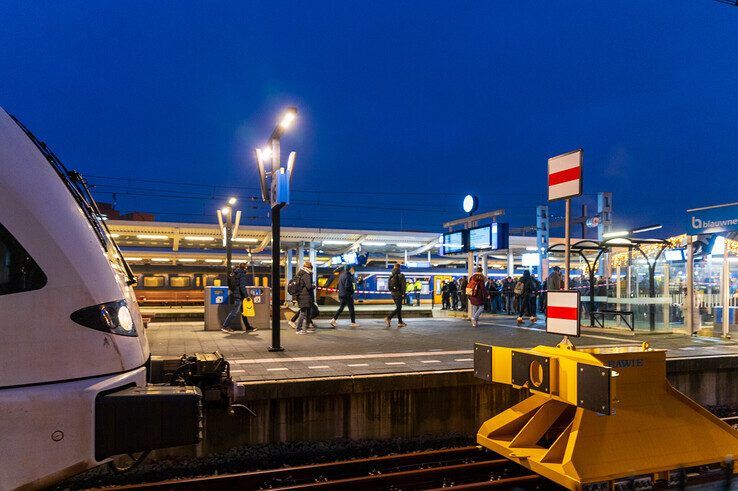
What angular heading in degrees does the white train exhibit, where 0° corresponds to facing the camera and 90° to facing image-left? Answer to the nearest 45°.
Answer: approximately 270°

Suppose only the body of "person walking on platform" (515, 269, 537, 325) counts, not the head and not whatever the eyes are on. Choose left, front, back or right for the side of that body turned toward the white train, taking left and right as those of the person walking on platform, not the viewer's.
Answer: back

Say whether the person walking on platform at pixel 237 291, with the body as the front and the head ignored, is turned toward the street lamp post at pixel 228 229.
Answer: no

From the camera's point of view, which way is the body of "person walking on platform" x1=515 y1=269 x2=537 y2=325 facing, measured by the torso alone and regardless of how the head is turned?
away from the camera

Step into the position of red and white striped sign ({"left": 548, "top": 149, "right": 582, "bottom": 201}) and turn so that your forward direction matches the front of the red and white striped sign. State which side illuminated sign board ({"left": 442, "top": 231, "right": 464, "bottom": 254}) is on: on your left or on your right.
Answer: on your right

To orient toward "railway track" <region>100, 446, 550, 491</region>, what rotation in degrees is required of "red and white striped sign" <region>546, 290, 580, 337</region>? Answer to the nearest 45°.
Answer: approximately 45° to its right

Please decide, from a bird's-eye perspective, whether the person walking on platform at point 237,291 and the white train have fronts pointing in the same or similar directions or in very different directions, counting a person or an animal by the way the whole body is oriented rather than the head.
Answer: same or similar directions

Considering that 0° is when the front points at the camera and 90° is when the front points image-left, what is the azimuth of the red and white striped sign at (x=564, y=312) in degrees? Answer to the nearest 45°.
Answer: approximately 45°

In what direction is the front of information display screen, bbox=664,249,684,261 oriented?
toward the camera
